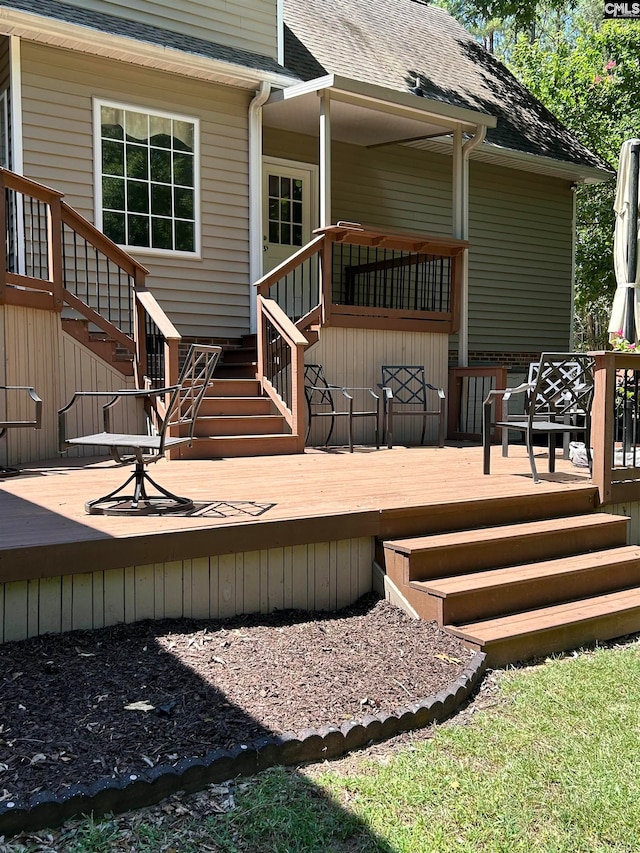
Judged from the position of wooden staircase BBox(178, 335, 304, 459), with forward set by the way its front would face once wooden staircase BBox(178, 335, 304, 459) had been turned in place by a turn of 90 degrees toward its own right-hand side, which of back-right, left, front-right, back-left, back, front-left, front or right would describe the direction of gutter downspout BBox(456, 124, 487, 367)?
back-right

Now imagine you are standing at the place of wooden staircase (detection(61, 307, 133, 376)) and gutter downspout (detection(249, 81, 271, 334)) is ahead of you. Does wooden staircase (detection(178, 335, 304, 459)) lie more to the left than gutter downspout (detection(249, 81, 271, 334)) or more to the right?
right

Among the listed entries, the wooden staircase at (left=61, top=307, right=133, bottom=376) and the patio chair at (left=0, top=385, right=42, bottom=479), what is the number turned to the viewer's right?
2

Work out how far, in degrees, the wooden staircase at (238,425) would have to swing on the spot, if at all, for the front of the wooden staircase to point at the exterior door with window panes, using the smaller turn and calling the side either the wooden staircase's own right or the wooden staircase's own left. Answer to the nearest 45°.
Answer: approximately 180°

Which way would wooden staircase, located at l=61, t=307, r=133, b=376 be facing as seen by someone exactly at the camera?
facing to the right of the viewer

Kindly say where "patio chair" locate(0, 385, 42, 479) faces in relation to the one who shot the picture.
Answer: facing to the right of the viewer

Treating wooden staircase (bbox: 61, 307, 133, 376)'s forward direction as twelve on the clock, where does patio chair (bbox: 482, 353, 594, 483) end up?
The patio chair is roughly at 1 o'clock from the wooden staircase.

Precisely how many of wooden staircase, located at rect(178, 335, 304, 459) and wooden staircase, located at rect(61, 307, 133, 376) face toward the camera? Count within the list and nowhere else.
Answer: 1

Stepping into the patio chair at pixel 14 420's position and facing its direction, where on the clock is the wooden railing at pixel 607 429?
The wooden railing is roughly at 1 o'clock from the patio chair.
